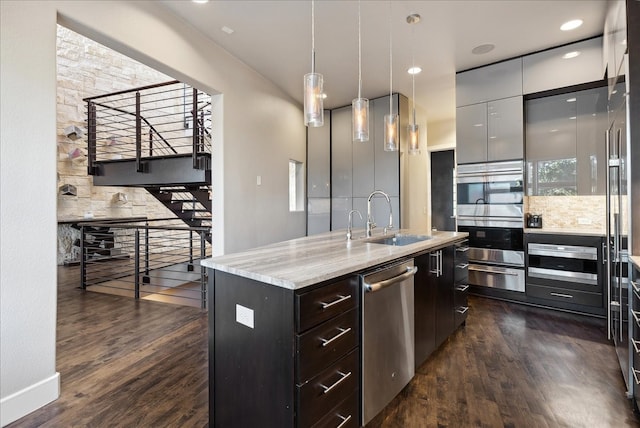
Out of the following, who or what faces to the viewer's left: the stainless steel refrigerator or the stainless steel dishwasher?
the stainless steel refrigerator

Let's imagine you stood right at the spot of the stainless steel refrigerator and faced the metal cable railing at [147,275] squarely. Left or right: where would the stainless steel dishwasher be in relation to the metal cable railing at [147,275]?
left

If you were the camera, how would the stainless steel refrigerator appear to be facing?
facing to the left of the viewer
